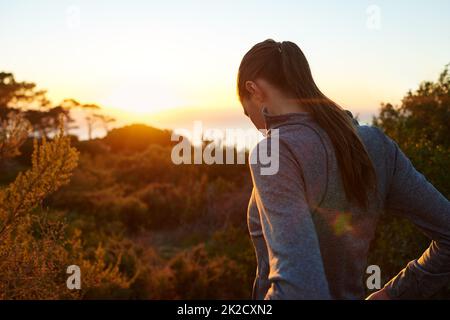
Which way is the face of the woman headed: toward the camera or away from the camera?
away from the camera

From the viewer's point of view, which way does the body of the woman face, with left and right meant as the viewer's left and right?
facing away from the viewer and to the left of the viewer
